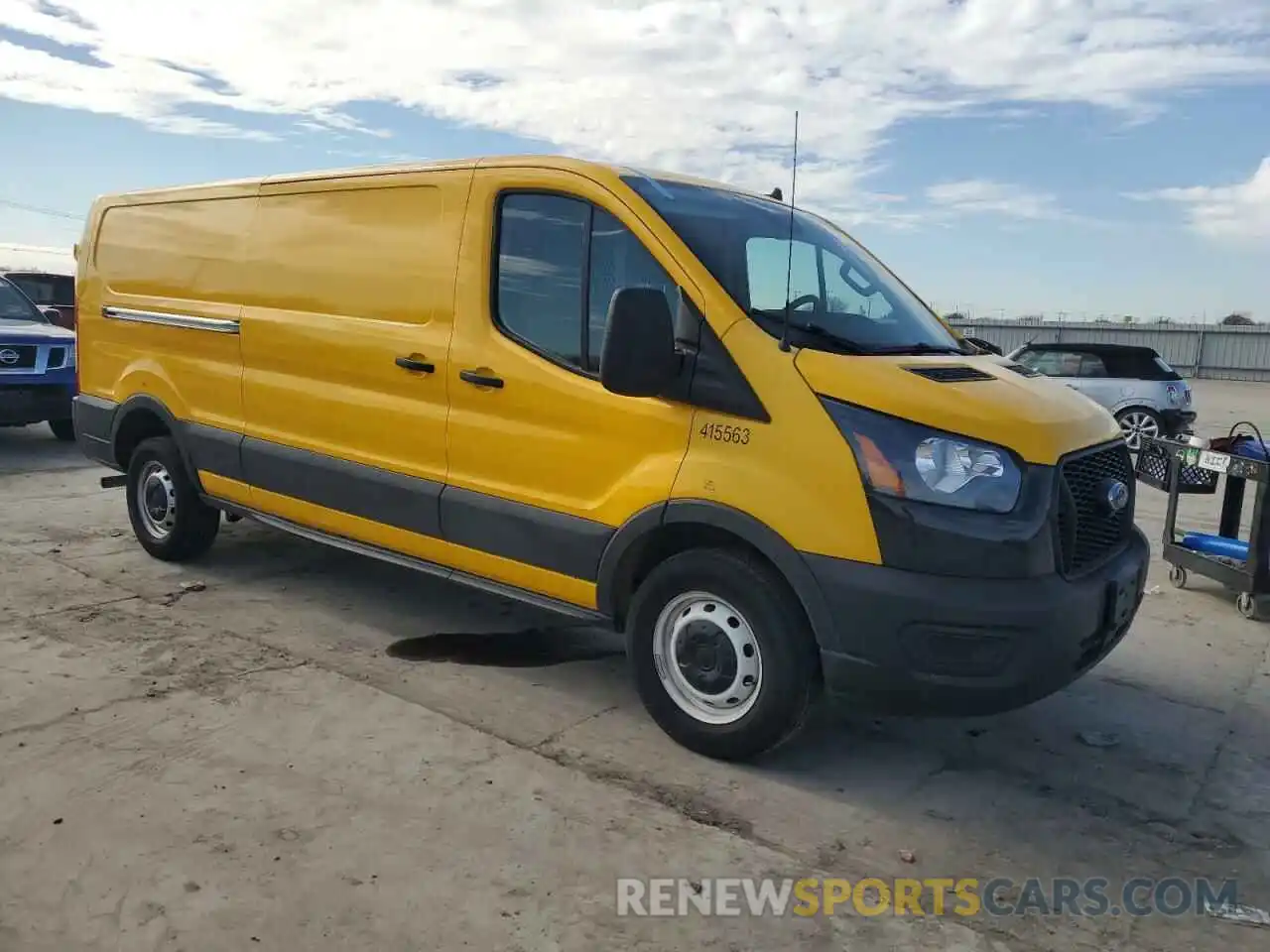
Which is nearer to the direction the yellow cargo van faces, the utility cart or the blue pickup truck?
the utility cart

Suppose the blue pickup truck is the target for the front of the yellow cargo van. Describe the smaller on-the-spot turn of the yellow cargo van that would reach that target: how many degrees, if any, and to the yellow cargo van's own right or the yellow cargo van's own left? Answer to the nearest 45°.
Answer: approximately 180°

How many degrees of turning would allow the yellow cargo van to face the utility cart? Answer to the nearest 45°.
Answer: approximately 90° to its left

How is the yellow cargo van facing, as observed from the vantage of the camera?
facing the viewer and to the right of the viewer

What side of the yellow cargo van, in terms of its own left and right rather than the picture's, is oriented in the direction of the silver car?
left
